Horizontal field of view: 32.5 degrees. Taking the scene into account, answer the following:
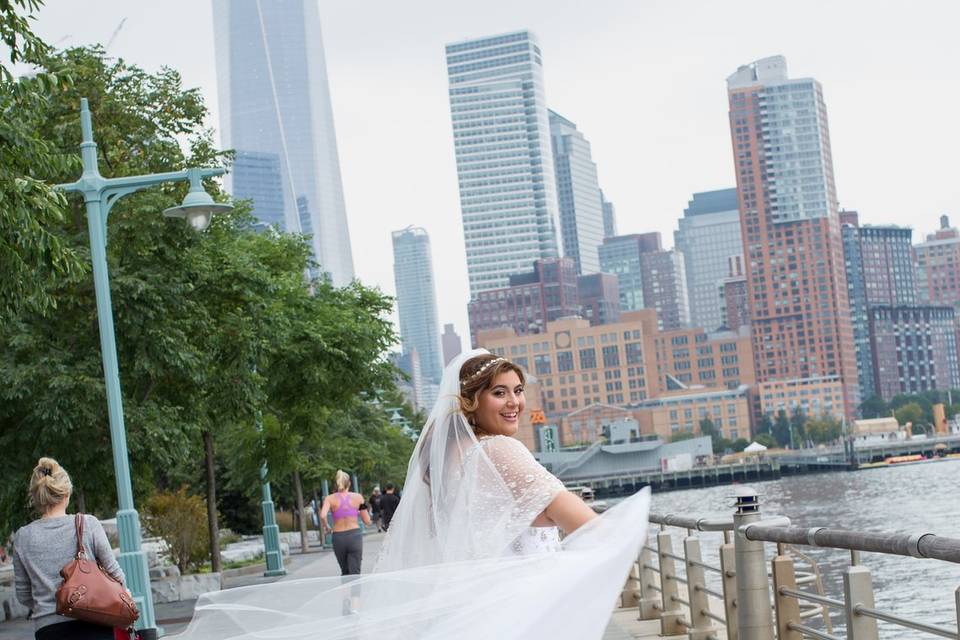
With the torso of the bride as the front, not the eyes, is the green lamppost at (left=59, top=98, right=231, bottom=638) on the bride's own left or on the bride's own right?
on the bride's own left

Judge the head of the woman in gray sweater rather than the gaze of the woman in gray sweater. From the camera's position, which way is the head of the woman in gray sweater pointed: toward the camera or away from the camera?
away from the camera

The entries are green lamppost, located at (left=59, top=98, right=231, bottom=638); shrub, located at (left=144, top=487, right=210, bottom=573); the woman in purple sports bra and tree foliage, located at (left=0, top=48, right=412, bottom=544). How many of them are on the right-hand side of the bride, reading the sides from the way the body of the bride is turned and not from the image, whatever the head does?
0

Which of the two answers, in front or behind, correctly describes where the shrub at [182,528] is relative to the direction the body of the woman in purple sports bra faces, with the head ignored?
in front

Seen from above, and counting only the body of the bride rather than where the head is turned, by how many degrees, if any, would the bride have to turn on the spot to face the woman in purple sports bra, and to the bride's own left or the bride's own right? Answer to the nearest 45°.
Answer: approximately 45° to the bride's own left

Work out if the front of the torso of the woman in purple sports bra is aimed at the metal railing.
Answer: no

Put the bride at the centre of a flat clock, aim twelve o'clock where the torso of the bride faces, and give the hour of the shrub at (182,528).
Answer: The shrub is roughly at 10 o'clock from the bride.

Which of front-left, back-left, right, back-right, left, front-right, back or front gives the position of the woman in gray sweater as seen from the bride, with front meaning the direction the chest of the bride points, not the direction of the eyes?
left

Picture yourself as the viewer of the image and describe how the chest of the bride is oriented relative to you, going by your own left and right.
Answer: facing away from the viewer and to the right of the viewer

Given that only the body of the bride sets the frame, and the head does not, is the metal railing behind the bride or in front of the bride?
in front

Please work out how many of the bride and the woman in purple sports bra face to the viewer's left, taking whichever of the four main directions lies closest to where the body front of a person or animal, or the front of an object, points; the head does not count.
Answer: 0

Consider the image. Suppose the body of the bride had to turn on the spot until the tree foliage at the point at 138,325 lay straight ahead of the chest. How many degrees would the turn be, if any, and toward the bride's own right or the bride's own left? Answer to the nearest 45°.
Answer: approximately 45° to the bride's own left
